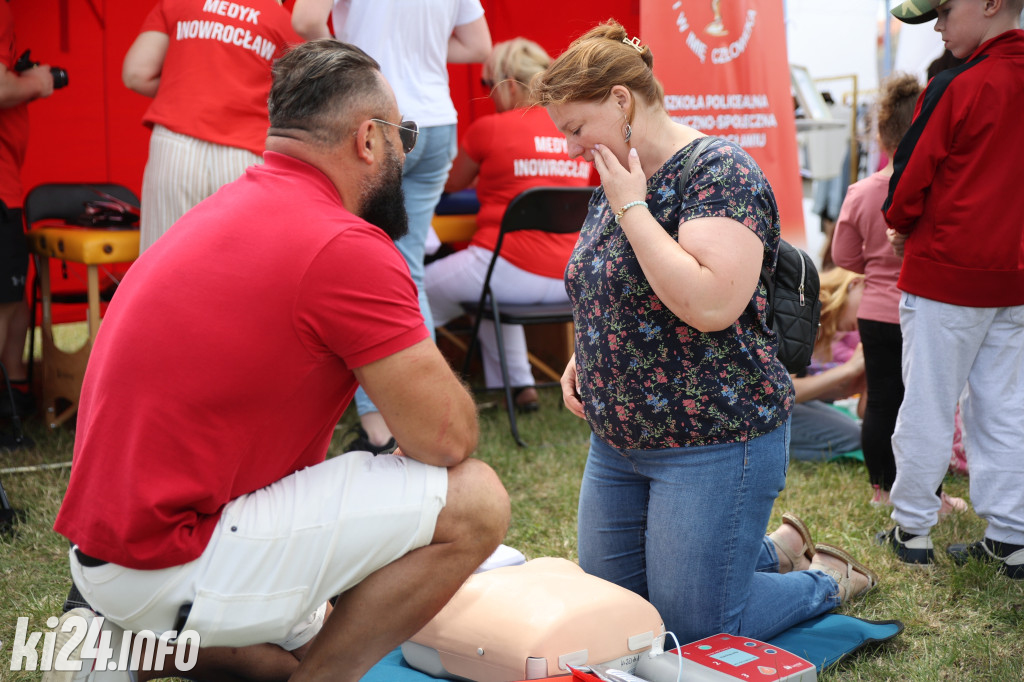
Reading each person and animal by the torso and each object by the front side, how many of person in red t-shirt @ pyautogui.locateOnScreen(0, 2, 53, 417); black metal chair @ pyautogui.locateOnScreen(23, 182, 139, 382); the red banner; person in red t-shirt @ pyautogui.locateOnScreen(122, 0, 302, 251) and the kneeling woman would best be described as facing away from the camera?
1

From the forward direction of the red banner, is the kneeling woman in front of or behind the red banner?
in front

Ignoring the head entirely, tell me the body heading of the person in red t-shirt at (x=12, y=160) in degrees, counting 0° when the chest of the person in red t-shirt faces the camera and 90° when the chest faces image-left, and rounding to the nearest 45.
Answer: approximately 270°

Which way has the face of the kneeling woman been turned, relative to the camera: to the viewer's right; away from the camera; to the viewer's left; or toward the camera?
to the viewer's left

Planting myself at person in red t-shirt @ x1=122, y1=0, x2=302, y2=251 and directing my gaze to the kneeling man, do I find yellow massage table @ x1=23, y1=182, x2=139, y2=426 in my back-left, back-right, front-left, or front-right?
back-right

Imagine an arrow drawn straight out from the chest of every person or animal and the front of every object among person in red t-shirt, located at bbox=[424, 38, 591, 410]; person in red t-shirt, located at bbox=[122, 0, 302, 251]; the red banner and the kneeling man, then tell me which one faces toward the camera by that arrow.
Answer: the red banner

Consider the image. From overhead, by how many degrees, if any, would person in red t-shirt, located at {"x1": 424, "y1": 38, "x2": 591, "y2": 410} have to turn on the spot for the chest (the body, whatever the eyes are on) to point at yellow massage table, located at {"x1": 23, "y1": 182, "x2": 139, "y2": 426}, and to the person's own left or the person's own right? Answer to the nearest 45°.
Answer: approximately 45° to the person's own left

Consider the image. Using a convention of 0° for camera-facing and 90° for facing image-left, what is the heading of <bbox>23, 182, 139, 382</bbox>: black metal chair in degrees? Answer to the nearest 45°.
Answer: approximately 0°

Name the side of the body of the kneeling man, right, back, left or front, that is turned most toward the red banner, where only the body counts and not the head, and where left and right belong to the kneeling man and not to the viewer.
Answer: front

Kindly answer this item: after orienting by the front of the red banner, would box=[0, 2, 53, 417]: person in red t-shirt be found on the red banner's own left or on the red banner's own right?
on the red banner's own right

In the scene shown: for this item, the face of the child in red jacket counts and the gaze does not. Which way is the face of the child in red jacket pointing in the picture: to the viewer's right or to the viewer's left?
to the viewer's left

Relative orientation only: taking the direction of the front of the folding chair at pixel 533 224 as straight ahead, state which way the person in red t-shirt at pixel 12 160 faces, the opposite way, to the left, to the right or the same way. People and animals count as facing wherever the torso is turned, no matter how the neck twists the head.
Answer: to the right

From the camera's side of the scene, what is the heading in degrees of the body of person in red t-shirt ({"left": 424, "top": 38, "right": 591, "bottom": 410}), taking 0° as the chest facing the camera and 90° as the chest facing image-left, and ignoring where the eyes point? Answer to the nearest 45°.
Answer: approximately 135°
